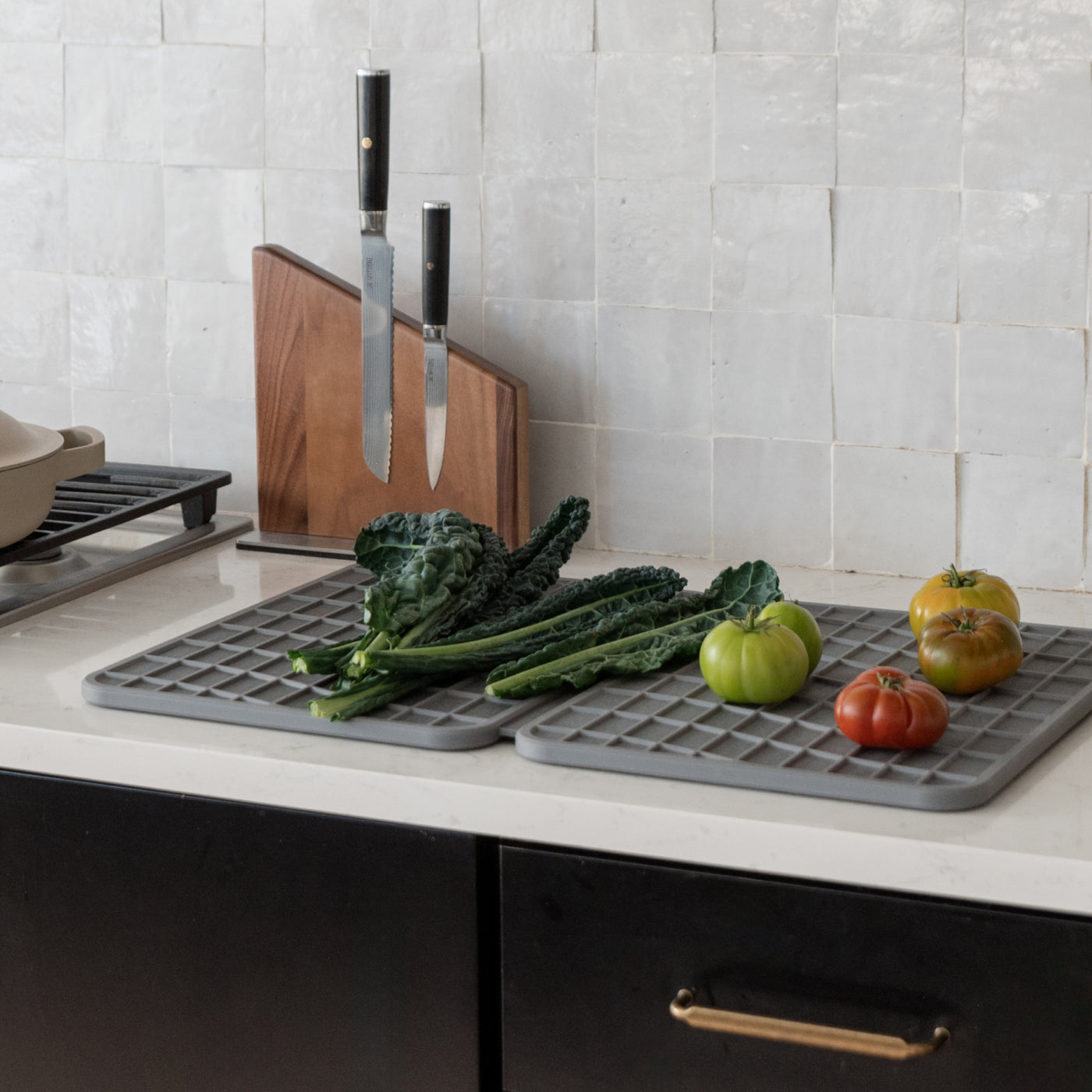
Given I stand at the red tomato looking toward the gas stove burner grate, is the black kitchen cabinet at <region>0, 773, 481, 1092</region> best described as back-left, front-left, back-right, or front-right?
front-left

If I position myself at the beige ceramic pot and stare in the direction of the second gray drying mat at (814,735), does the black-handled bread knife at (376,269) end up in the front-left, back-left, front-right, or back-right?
front-left

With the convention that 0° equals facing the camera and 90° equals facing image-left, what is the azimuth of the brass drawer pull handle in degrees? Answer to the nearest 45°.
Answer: approximately 45°

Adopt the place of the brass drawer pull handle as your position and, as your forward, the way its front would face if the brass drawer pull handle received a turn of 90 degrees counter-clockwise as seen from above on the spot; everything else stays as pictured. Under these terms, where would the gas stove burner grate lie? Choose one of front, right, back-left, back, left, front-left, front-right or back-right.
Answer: back
